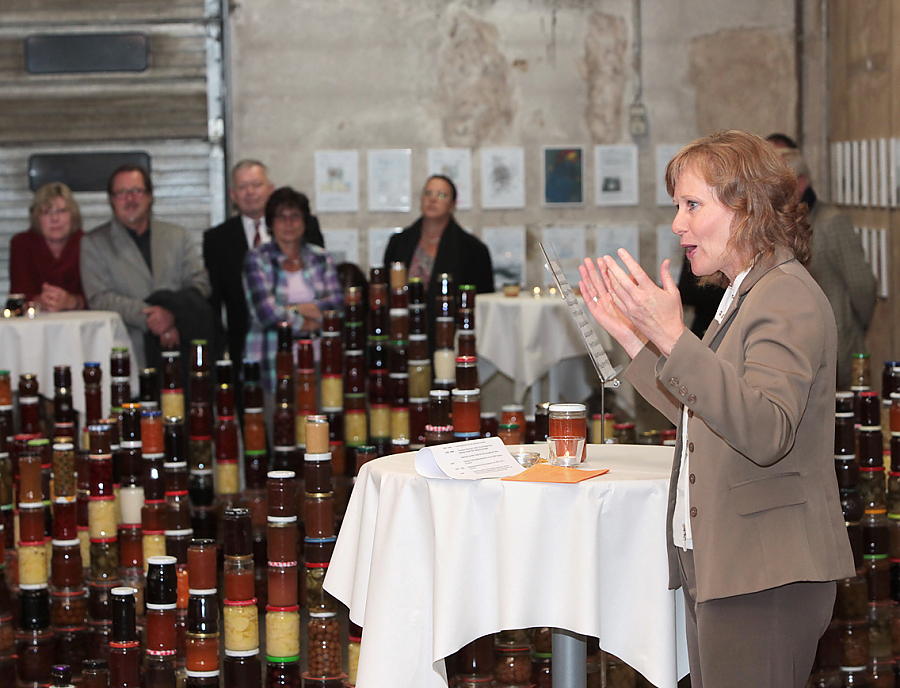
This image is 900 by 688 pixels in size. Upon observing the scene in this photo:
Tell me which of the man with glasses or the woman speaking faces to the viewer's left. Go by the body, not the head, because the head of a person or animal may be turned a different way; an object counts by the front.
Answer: the woman speaking

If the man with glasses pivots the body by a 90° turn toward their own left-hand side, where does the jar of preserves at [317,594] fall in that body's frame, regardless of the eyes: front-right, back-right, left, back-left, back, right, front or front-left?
right

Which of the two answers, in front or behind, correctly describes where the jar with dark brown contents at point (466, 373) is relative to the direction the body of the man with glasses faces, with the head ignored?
in front

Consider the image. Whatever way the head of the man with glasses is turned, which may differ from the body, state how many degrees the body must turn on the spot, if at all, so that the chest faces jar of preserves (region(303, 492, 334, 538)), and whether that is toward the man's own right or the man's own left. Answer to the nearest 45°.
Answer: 0° — they already face it

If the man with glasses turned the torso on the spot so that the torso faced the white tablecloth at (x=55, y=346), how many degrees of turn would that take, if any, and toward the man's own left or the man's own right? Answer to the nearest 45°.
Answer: approximately 45° to the man's own right

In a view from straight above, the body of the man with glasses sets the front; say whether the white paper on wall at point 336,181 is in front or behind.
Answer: behind

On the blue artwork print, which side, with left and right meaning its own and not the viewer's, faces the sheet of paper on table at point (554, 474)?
front

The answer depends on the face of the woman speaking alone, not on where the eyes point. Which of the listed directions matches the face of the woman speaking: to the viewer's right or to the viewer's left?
to the viewer's left

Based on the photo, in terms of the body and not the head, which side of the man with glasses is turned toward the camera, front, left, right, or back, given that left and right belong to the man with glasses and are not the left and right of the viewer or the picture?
front

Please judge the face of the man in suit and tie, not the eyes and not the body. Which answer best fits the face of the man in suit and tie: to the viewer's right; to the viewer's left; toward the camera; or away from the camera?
toward the camera

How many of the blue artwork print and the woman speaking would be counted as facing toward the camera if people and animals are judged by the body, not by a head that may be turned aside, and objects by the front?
1

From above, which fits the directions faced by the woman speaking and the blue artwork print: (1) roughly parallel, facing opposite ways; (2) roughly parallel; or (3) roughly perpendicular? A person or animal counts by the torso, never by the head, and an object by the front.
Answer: roughly perpendicular

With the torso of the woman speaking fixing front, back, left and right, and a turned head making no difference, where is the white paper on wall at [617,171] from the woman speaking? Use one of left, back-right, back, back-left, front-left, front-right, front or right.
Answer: right

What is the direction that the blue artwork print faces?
toward the camera

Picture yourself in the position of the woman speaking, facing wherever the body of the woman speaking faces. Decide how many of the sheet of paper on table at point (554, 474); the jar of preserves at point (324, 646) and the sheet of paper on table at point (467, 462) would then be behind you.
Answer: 0

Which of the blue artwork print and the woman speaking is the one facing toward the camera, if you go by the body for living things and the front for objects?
the blue artwork print

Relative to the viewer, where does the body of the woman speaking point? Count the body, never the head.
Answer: to the viewer's left
